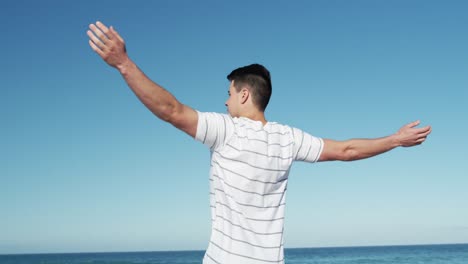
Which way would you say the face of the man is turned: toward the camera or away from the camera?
away from the camera

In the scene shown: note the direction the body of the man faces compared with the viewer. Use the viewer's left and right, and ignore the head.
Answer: facing away from the viewer and to the left of the viewer
